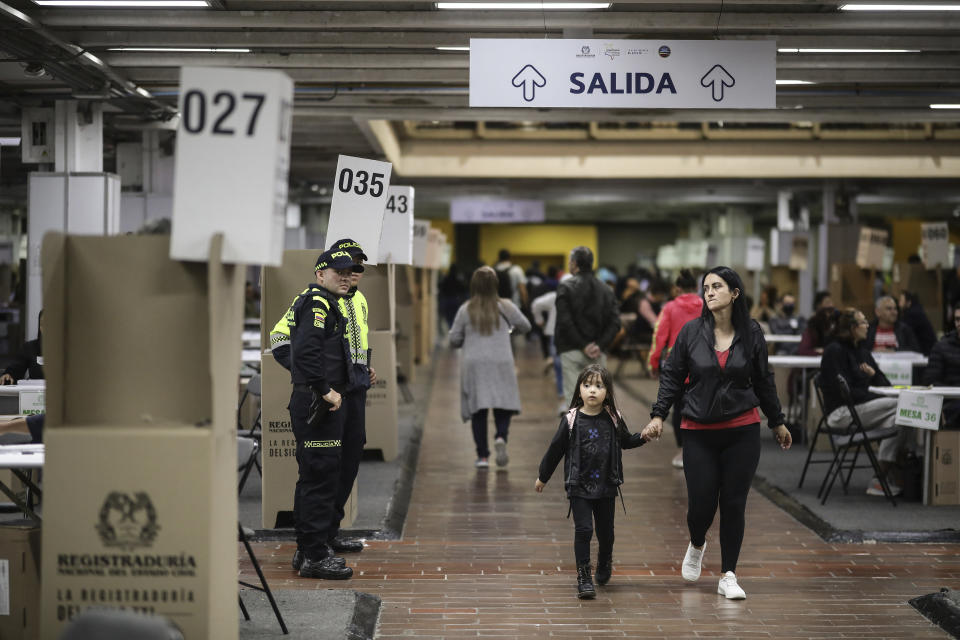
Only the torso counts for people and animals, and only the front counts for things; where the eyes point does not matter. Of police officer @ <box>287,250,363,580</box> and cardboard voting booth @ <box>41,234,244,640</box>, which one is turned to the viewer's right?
the police officer

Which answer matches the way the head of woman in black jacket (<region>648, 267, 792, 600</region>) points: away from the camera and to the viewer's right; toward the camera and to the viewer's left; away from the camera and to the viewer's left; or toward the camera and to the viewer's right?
toward the camera and to the viewer's left

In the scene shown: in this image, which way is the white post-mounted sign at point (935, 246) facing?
toward the camera

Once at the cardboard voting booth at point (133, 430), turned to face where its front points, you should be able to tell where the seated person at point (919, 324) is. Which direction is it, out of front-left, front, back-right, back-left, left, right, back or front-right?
back-left

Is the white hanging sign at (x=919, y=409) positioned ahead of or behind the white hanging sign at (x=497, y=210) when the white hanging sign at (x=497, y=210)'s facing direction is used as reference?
ahead

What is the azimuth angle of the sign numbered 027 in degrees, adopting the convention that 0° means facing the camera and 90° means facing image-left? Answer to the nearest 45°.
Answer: approximately 0°

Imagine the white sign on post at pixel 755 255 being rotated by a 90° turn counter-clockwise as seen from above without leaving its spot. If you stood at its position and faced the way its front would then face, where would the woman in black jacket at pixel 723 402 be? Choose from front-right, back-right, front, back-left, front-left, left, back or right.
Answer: right

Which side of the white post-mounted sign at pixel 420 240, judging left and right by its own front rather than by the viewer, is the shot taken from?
front

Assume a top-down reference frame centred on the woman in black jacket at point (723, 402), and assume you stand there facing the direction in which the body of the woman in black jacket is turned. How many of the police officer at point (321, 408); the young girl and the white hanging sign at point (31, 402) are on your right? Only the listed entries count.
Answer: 3

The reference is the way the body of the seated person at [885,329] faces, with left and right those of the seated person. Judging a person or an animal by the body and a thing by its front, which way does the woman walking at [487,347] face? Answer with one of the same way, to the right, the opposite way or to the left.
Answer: the opposite way

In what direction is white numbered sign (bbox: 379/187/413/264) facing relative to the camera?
toward the camera
